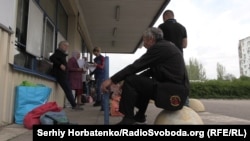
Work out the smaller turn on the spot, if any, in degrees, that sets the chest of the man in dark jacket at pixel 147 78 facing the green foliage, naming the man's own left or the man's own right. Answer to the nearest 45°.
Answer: approximately 90° to the man's own right

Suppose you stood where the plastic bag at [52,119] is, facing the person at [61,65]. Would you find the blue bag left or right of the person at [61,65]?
left

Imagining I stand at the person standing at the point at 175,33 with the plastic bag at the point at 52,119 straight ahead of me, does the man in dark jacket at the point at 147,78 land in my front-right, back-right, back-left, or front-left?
front-left

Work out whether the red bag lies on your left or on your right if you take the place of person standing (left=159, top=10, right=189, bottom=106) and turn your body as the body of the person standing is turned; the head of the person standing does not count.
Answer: on your left

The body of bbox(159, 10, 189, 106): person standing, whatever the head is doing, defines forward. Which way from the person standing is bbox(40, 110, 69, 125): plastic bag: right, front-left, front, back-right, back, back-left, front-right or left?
left

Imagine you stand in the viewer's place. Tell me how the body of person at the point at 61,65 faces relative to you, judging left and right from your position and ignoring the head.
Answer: facing to the right of the viewer

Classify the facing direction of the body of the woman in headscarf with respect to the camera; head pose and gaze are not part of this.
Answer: to the viewer's right

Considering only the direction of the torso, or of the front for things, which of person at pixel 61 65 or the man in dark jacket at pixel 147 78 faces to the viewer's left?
the man in dark jacket

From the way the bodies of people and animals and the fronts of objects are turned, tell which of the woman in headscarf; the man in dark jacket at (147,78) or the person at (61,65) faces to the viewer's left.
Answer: the man in dark jacket

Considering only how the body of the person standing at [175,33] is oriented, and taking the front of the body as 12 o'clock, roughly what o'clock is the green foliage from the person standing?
The green foliage is roughly at 2 o'clock from the person standing.

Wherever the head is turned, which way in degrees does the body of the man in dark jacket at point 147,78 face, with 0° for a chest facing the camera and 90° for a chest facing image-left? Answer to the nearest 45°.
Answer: approximately 90°
